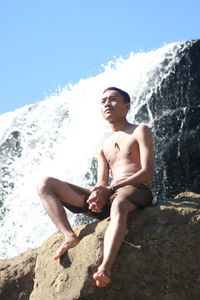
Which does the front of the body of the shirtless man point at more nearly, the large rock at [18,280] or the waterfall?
the large rock

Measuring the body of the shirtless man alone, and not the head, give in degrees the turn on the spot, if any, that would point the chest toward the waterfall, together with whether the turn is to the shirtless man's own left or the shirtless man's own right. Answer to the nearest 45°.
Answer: approximately 135° to the shirtless man's own right

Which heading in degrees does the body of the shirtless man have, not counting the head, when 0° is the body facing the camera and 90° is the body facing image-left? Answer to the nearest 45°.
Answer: approximately 45°

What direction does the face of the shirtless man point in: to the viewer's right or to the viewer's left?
to the viewer's left

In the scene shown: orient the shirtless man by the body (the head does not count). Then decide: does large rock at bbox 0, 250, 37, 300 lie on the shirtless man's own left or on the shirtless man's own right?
on the shirtless man's own right
